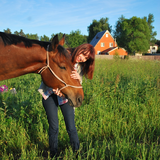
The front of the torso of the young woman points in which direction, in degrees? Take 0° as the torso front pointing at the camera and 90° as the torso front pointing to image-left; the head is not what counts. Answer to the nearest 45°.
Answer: approximately 0°

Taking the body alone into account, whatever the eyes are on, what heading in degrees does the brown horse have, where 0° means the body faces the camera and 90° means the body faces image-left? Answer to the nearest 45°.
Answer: approximately 270°

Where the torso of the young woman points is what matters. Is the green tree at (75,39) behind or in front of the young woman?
behind

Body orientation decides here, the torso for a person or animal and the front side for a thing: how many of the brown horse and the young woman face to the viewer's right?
1

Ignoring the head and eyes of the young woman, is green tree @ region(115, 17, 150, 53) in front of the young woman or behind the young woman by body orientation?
behind

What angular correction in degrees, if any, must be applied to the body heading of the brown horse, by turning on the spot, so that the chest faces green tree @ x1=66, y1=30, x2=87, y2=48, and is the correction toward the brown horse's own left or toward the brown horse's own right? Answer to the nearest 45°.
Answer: approximately 90° to the brown horse's own left
